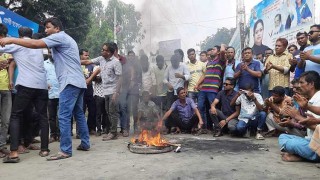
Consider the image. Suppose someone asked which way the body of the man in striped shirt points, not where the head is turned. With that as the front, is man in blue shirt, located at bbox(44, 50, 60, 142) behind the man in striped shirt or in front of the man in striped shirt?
in front

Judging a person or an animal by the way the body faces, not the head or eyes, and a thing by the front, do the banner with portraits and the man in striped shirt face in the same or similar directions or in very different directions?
same or similar directions

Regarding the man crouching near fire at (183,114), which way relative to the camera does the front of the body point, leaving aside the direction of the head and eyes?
toward the camera
